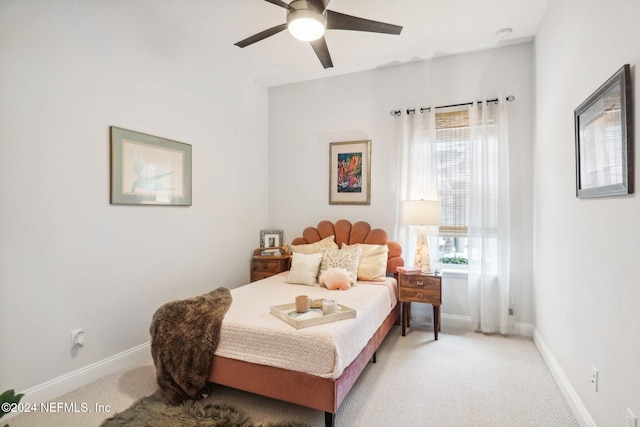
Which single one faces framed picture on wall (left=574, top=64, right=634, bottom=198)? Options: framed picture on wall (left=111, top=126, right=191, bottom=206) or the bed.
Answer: framed picture on wall (left=111, top=126, right=191, bottom=206)

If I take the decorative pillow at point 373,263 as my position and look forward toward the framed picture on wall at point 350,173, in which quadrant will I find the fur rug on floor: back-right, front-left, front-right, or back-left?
back-left

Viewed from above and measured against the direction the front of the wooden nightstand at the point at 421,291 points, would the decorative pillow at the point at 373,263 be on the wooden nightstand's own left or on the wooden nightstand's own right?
on the wooden nightstand's own right

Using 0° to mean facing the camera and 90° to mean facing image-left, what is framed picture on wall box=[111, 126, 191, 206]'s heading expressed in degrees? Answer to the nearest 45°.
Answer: approximately 315°

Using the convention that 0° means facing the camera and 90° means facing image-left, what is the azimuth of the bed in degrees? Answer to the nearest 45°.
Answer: approximately 45°

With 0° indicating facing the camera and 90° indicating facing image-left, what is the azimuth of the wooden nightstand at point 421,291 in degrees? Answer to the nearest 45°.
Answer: approximately 0°

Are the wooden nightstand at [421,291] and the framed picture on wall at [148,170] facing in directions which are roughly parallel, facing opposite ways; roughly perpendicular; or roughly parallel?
roughly perpendicular

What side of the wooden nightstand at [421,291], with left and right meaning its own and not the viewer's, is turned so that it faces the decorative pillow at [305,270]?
right
